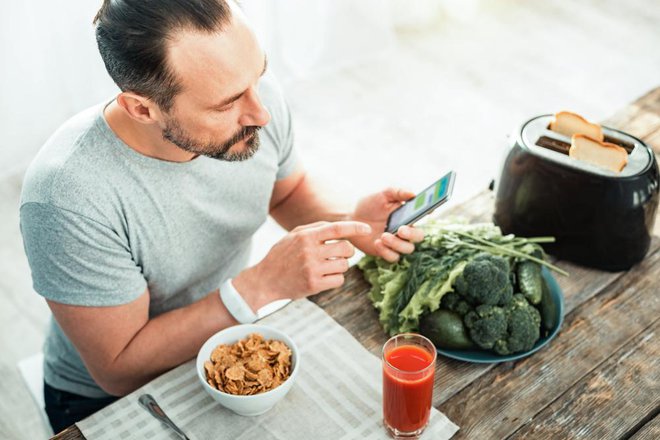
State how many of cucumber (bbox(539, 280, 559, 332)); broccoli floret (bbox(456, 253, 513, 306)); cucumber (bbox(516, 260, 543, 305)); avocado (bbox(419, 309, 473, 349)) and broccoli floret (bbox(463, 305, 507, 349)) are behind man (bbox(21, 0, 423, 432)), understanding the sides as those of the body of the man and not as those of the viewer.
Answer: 0

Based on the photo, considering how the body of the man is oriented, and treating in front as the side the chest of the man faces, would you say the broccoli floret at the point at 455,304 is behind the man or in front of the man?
in front

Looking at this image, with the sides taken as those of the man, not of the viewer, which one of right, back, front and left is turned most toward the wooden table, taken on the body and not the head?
front

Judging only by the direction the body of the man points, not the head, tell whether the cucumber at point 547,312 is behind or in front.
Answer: in front

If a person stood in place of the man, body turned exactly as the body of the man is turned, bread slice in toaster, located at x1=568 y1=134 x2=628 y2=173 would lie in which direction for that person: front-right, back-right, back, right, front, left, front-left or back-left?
front-left

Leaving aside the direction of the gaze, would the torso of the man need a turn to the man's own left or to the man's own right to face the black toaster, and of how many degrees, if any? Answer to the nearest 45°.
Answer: approximately 45° to the man's own left

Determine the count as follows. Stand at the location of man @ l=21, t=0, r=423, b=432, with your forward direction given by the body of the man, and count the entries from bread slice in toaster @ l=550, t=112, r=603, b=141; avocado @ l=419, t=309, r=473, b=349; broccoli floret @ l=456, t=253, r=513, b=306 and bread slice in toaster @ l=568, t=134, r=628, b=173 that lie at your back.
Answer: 0

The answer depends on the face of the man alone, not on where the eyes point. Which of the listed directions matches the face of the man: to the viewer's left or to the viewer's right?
to the viewer's right

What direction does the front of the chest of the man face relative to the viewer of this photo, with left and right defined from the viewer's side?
facing the viewer and to the right of the viewer

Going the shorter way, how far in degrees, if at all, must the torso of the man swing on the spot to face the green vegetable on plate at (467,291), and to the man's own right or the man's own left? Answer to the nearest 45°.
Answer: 0° — they already face it

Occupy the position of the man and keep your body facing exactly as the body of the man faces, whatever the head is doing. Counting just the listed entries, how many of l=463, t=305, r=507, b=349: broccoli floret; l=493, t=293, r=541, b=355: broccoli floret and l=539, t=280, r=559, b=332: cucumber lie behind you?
0

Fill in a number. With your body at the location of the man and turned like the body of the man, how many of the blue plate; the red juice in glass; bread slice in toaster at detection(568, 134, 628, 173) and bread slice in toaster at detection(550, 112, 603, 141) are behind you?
0

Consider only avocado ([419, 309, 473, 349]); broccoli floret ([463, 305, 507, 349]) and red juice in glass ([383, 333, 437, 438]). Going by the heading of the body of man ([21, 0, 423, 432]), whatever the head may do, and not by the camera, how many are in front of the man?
3

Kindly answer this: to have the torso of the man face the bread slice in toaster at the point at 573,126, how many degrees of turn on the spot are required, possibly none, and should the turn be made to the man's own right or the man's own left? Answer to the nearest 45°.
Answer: approximately 45° to the man's own left

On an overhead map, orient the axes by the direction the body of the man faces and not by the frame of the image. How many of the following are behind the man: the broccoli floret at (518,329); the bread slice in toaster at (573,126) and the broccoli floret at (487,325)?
0

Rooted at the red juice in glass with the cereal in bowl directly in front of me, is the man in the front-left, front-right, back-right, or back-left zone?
front-right

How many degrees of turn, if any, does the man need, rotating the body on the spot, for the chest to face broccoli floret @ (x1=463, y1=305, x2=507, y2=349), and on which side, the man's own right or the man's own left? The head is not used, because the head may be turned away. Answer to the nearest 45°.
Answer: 0° — they already face it
